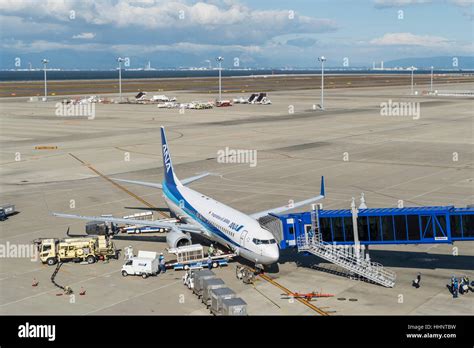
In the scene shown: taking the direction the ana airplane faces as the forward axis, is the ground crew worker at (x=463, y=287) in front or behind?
in front

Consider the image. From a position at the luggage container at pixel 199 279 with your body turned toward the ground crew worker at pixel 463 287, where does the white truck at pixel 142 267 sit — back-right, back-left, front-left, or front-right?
back-left

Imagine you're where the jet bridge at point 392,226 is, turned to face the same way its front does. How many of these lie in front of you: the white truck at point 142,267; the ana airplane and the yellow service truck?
3

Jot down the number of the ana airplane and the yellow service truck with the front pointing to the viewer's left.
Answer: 1

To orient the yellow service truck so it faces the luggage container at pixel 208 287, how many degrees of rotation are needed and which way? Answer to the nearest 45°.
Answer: approximately 135° to its left

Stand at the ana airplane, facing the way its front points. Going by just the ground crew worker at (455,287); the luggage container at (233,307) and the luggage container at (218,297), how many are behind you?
0

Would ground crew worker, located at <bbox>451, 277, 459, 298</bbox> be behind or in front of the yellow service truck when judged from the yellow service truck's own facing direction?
behind

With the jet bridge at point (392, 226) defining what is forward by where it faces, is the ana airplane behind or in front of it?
in front

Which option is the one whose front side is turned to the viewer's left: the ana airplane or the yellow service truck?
the yellow service truck

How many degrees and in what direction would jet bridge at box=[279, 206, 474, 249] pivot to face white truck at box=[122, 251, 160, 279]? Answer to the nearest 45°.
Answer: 0° — it already faces it

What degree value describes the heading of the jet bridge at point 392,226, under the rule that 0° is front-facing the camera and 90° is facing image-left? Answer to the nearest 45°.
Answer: approximately 90°

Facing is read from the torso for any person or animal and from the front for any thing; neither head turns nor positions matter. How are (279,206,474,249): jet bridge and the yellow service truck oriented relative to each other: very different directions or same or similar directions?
same or similar directions

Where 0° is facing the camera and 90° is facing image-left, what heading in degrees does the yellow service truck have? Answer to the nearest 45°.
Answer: approximately 90°

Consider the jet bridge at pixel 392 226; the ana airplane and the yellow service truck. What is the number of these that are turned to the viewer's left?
2

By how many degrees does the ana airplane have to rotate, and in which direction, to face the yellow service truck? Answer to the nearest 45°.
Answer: approximately 135° to its right

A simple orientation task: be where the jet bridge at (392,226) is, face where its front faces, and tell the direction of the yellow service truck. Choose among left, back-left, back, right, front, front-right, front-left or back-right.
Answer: front

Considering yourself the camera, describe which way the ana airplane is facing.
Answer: facing the viewer and to the right of the viewer

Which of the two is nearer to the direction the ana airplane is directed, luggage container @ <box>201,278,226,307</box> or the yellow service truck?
the luggage container

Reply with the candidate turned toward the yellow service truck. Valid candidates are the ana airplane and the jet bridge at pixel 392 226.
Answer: the jet bridge
